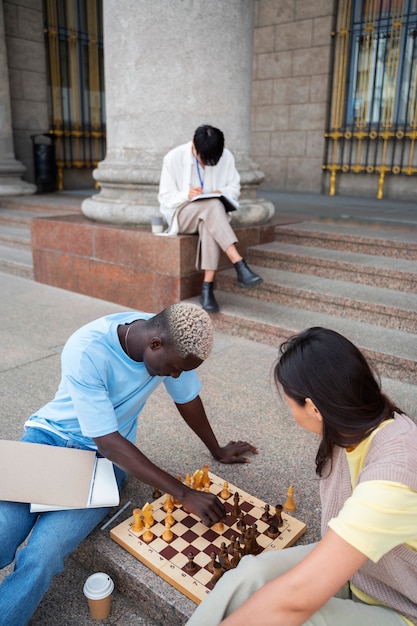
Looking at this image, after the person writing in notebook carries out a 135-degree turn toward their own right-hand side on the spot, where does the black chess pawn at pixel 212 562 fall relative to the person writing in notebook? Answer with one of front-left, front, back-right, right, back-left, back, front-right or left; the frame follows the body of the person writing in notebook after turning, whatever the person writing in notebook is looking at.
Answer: left

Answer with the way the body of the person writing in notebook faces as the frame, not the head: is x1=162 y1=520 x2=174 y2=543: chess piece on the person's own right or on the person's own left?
on the person's own right

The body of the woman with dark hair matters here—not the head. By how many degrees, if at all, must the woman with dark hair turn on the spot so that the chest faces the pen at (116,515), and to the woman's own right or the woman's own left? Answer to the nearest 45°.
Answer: approximately 45° to the woman's own right

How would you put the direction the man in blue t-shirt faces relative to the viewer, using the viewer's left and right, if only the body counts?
facing the viewer and to the right of the viewer

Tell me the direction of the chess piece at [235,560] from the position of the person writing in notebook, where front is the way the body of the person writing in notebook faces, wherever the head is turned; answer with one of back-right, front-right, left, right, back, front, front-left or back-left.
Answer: front-right

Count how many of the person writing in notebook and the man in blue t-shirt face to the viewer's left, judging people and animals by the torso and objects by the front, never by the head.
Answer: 0

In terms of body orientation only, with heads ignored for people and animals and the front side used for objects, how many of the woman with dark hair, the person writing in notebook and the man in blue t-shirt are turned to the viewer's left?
1

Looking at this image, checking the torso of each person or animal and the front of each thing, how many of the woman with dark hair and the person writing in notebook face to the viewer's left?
1

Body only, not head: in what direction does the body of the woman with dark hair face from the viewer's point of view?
to the viewer's left
